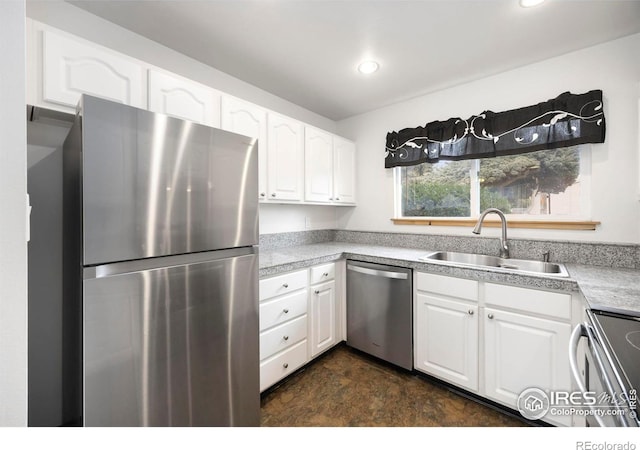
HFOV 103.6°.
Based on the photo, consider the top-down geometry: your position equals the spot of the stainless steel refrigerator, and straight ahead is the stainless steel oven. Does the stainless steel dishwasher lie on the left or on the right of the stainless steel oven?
left

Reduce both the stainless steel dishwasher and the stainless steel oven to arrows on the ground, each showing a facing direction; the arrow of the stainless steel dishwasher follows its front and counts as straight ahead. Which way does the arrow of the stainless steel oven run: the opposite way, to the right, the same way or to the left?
to the right

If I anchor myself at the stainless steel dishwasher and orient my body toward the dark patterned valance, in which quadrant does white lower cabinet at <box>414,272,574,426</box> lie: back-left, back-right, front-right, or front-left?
front-right

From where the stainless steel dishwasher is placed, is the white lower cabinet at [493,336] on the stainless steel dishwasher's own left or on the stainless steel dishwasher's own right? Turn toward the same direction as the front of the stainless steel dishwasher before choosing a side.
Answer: on the stainless steel dishwasher's own left

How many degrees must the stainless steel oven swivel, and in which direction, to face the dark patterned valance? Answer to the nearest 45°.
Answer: approximately 90° to its right

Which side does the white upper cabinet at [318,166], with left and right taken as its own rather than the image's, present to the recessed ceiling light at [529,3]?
front

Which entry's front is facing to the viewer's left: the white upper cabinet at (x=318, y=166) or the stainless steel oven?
the stainless steel oven

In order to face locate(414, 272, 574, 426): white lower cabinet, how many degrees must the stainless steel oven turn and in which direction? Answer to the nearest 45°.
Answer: approximately 45° to its right

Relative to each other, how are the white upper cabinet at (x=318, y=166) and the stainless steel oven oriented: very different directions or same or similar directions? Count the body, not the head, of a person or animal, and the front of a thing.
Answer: very different directions

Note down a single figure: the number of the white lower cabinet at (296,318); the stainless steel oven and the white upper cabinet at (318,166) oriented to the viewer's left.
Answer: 1
